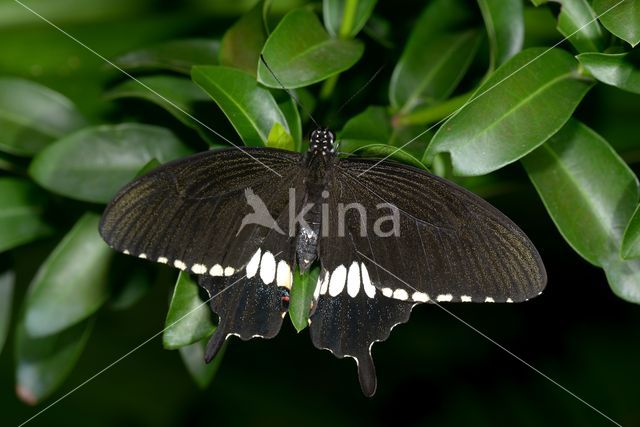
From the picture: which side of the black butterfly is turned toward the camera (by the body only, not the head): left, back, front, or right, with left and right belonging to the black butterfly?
back

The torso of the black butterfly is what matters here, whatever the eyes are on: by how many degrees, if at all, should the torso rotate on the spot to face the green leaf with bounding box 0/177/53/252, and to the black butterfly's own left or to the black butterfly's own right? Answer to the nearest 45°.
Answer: approximately 45° to the black butterfly's own left

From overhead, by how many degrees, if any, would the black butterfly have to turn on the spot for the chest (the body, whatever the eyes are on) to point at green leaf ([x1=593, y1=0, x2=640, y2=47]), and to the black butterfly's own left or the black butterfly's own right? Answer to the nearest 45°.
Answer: approximately 90° to the black butterfly's own right

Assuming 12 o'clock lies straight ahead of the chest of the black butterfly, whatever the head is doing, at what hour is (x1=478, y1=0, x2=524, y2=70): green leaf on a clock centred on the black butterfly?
The green leaf is roughly at 2 o'clock from the black butterfly.

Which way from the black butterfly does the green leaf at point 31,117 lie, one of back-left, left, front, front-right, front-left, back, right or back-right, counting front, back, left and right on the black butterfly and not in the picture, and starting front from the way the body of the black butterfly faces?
front-left

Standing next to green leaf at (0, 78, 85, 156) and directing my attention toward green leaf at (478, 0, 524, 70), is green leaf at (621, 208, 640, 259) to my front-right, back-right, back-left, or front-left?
front-right

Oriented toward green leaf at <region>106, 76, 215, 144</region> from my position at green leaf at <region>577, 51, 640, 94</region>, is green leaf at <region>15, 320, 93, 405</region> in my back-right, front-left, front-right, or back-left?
front-left

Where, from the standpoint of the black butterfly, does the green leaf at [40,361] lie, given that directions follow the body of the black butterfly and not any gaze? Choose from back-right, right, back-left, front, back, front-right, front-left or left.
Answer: left
